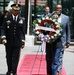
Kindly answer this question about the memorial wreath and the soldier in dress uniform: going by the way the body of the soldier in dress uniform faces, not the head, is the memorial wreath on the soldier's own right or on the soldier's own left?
on the soldier's own left

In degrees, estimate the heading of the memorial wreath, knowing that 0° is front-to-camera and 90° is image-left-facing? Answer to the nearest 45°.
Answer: approximately 0°

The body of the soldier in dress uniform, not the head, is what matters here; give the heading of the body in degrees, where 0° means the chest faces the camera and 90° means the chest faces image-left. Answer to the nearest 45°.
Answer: approximately 0°

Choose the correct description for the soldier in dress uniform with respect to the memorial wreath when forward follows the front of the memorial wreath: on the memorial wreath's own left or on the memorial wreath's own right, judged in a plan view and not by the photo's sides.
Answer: on the memorial wreath's own right

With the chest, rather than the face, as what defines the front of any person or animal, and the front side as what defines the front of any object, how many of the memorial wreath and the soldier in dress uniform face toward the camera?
2
